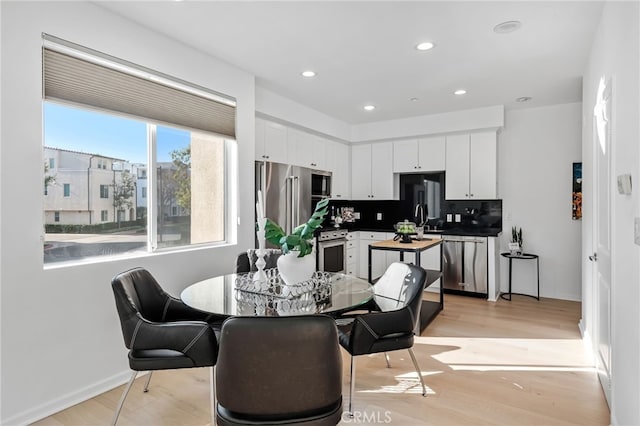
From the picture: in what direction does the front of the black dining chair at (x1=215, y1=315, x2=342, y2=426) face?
away from the camera

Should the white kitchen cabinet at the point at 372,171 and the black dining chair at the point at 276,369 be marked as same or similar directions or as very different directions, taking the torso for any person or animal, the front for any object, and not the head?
very different directions

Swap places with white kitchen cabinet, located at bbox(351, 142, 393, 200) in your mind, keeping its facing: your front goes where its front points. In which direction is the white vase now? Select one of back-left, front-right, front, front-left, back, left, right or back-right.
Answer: front

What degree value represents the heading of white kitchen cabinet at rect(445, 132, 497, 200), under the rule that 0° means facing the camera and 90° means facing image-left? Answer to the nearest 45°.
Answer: approximately 0°

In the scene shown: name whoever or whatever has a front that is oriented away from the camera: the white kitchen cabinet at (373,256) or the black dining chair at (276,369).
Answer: the black dining chair

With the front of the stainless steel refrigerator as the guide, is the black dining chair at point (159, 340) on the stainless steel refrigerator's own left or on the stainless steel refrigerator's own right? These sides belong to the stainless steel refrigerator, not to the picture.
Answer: on the stainless steel refrigerator's own right

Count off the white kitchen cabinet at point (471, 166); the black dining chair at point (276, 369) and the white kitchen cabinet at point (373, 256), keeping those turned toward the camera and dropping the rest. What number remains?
2

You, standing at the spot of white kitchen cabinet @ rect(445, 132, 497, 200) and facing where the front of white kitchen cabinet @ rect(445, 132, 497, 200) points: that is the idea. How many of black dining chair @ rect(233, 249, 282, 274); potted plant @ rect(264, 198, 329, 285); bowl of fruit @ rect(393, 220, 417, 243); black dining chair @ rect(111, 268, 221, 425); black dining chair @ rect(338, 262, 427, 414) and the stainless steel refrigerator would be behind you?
0

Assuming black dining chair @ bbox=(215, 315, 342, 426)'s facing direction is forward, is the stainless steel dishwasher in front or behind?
in front

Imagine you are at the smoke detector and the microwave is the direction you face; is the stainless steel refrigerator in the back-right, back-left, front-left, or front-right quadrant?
front-left

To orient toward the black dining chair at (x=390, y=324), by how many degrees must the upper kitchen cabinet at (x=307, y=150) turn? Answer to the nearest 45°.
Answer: approximately 45° to its right

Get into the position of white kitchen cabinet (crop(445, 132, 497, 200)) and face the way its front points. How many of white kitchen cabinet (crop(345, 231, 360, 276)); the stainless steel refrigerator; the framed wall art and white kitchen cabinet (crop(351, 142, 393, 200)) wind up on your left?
1

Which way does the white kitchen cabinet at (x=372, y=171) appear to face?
toward the camera
